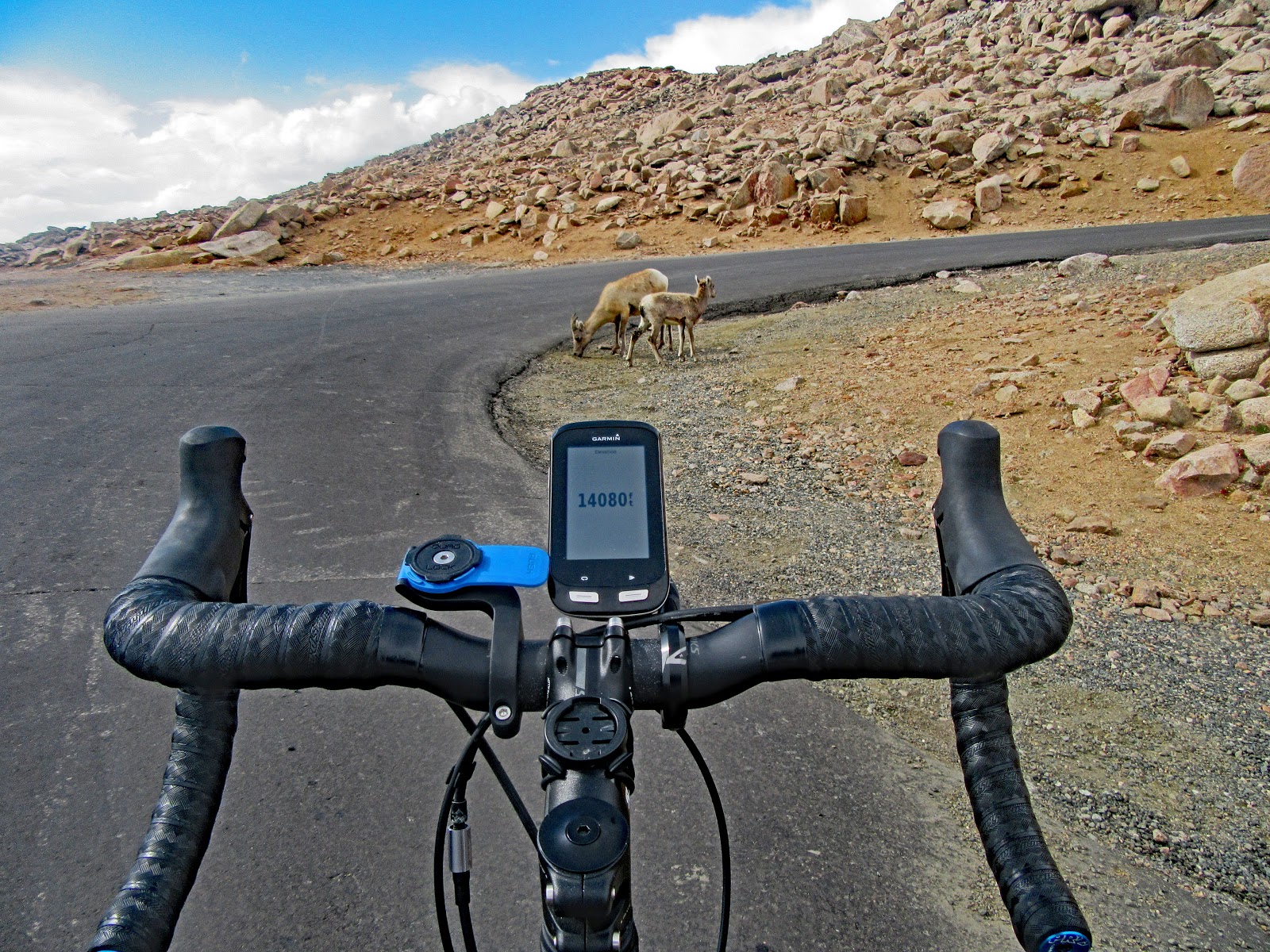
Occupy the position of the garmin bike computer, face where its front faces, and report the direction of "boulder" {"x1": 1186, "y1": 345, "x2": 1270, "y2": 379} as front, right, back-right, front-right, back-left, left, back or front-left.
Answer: back-left

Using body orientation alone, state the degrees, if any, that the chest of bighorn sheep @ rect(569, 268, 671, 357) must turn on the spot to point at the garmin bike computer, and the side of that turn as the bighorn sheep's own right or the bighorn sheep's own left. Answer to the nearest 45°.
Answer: approximately 90° to the bighorn sheep's own left

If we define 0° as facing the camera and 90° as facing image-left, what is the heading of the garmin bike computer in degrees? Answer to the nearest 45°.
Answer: approximately 0°

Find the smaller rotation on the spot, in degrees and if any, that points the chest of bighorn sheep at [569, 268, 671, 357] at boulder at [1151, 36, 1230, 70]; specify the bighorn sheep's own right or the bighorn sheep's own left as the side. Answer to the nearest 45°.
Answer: approximately 135° to the bighorn sheep's own right

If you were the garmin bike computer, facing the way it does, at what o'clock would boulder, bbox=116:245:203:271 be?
The boulder is roughly at 5 o'clock from the garmin bike computer.

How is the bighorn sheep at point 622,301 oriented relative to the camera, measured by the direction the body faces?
to the viewer's left

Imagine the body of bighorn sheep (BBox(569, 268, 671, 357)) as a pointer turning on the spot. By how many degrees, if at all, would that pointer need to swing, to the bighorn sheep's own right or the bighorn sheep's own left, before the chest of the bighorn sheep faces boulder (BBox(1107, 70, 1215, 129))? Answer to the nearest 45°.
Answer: approximately 135° to the bighorn sheep's own right

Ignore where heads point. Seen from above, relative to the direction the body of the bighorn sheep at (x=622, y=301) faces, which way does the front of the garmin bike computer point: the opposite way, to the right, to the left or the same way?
to the left

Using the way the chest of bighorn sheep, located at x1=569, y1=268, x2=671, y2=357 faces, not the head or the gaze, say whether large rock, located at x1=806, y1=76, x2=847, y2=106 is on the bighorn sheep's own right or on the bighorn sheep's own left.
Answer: on the bighorn sheep's own right

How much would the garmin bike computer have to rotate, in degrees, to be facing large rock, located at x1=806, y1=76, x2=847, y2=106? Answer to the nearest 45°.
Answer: approximately 180°

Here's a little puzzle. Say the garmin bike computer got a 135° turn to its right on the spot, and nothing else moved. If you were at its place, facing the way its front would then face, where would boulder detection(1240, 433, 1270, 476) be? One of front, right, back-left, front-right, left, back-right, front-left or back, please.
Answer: right

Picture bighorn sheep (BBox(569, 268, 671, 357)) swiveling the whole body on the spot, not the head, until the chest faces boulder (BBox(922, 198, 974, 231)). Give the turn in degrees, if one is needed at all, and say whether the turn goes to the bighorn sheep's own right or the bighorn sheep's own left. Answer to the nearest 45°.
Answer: approximately 135° to the bighorn sheep's own right

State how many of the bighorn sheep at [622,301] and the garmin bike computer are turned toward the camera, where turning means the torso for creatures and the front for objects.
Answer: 1

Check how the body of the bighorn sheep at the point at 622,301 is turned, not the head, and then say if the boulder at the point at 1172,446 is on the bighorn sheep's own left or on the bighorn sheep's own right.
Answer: on the bighorn sheep's own left
